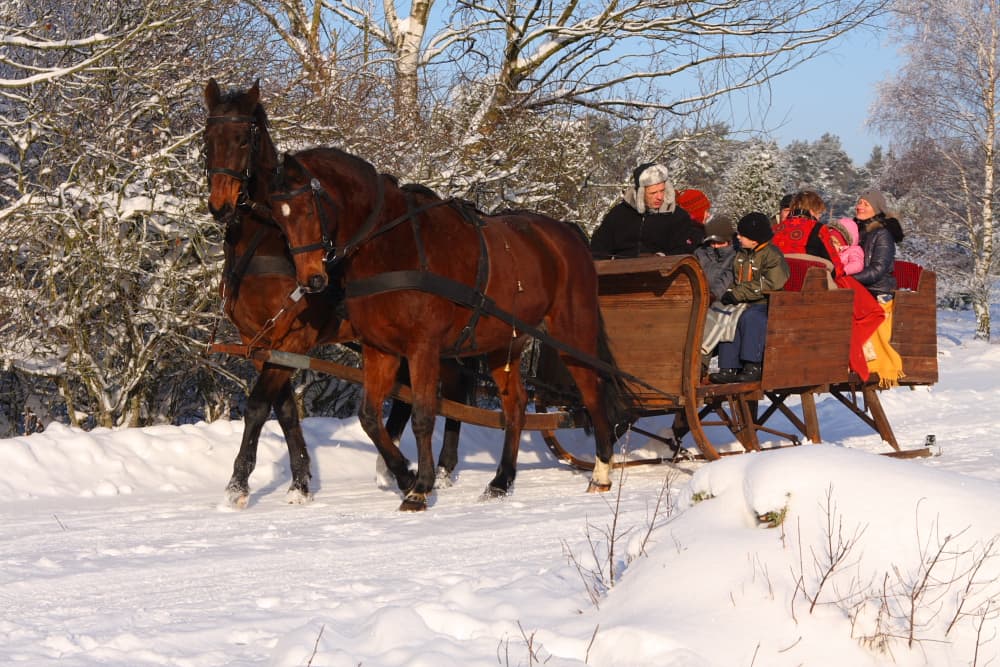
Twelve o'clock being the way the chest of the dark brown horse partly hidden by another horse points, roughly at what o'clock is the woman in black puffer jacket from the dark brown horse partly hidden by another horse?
The woman in black puffer jacket is roughly at 7 o'clock from the dark brown horse partly hidden by another horse.

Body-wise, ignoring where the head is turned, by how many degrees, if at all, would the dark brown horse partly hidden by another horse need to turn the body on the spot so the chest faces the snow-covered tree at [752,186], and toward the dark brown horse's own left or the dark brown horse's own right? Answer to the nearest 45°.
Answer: approximately 180°

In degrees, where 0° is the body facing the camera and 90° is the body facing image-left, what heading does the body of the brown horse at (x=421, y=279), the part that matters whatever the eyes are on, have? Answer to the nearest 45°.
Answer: approximately 45°

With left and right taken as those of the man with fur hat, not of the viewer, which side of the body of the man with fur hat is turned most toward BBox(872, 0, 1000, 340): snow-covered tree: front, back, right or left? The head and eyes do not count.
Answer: back

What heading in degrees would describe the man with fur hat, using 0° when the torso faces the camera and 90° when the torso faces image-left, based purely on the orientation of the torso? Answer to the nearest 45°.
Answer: approximately 0°

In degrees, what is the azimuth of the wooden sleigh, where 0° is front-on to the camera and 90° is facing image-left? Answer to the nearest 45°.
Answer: approximately 45°

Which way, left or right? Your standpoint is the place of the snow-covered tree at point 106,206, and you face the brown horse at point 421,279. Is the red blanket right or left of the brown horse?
left

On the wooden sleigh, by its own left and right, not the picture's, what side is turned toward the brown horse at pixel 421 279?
front

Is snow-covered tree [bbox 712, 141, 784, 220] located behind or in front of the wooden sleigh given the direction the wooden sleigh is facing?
behind

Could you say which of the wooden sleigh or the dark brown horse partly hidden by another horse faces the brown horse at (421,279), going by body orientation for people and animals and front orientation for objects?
the wooden sleigh

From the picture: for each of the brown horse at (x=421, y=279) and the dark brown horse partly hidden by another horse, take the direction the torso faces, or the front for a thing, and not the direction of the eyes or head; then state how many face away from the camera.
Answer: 0

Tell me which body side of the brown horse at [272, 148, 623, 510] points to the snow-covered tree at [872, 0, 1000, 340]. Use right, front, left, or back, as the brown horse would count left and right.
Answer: back

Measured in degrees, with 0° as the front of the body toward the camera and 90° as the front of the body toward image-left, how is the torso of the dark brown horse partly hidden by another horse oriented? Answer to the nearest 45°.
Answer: approximately 45°
